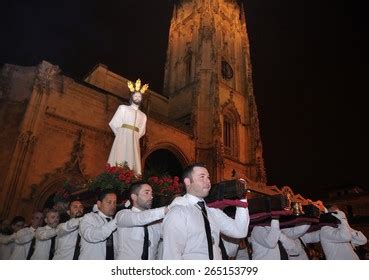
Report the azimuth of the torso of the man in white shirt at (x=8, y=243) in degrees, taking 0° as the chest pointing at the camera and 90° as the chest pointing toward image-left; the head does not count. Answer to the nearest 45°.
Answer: approximately 315°

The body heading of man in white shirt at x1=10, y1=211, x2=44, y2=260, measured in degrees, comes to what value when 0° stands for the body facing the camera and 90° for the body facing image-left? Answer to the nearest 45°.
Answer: approximately 315°
